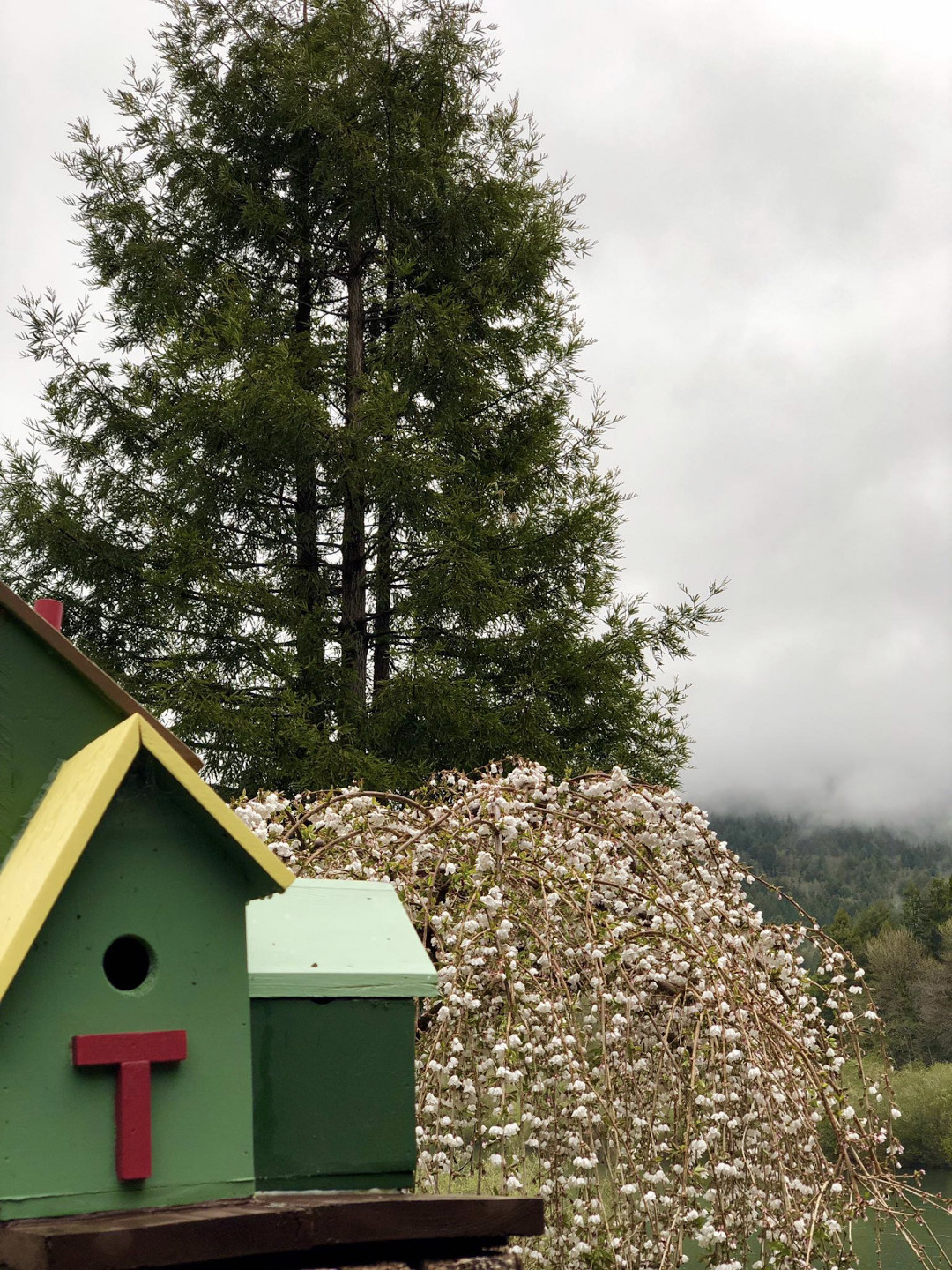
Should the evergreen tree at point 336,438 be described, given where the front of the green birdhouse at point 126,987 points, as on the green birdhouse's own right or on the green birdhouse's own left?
on the green birdhouse's own left

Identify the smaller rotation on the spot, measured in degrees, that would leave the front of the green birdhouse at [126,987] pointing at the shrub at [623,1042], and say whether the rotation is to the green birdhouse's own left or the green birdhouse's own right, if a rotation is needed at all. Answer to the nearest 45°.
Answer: approximately 90° to the green birdhouse's own left

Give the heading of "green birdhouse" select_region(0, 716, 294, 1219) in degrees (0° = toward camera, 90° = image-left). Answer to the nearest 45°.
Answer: approximately 315°
